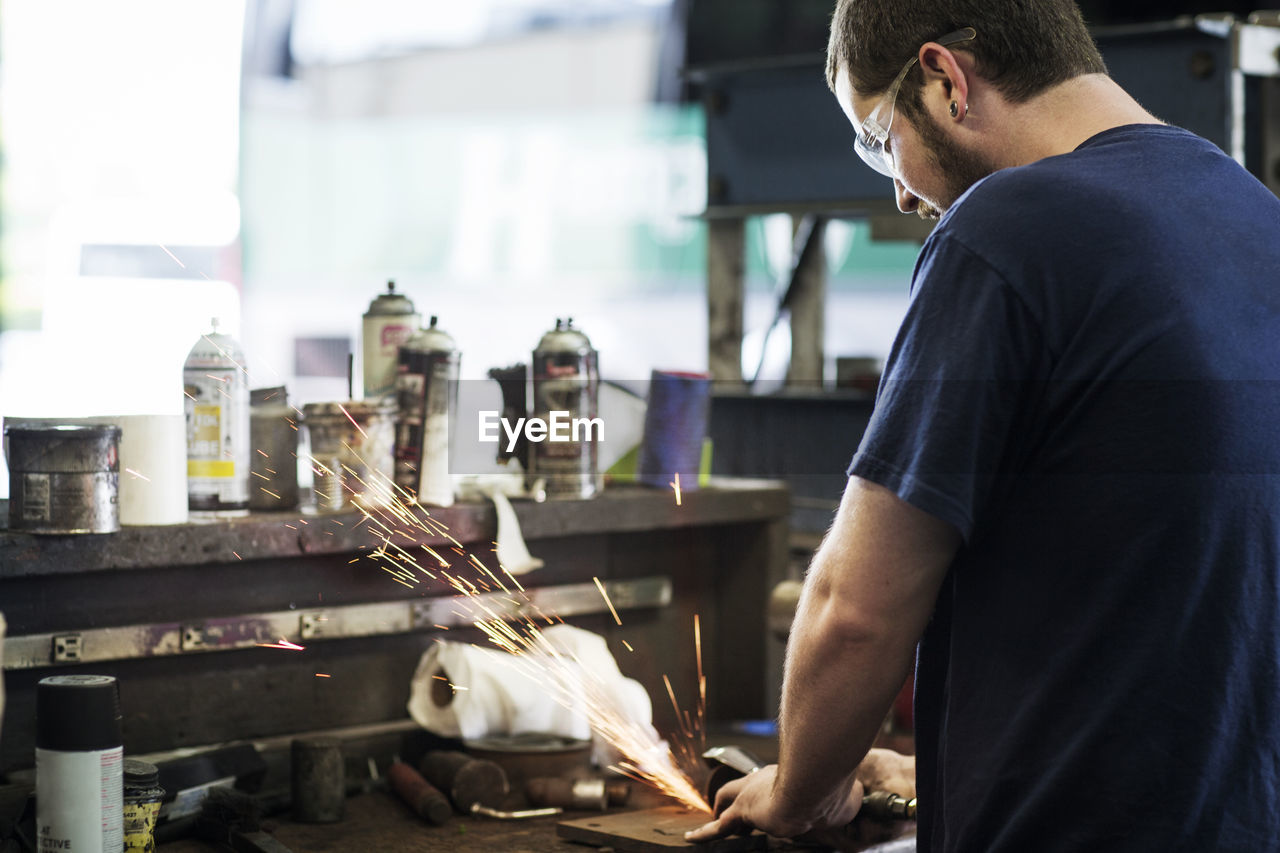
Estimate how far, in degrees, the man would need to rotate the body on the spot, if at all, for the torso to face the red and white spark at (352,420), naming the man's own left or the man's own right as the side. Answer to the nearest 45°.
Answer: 0° — they already face it

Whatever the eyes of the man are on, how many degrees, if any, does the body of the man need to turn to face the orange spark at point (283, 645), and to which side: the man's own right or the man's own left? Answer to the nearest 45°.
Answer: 0° — they already face it

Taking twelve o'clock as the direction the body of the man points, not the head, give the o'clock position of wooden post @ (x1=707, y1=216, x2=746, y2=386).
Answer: The wooden post is roughly at 1 o'clock from the man.

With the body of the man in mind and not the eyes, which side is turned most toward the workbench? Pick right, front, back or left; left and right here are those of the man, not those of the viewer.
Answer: front

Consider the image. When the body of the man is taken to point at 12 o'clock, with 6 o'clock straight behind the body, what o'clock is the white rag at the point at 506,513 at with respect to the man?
The white rag is roughly at 12 o'clock from the man.

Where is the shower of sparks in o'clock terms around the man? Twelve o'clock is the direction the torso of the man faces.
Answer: The shower of sparks is roughly at 12 o'clock from the man.

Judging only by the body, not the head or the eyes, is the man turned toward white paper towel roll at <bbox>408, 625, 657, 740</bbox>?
yes

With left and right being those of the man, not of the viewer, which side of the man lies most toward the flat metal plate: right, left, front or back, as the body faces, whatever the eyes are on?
front

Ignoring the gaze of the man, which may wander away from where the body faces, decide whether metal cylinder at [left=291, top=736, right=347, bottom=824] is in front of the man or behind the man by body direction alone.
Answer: in front

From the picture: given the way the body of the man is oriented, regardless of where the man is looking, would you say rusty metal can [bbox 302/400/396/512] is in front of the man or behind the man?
in front

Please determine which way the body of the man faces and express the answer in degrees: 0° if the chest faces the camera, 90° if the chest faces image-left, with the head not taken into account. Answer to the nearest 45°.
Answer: approximately 135°
